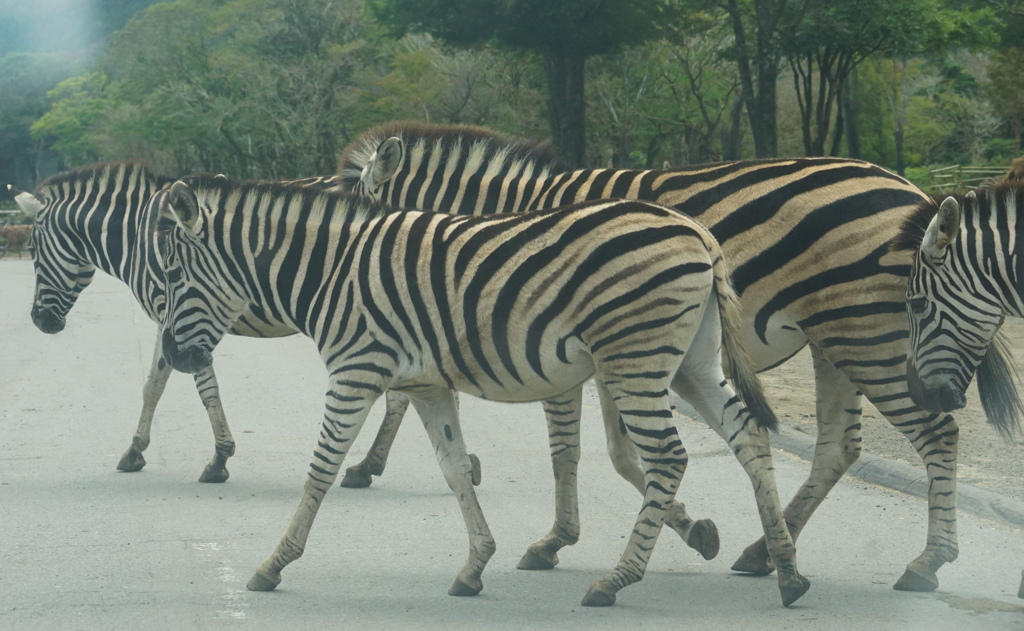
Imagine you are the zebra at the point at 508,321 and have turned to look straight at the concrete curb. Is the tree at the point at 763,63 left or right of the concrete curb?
left

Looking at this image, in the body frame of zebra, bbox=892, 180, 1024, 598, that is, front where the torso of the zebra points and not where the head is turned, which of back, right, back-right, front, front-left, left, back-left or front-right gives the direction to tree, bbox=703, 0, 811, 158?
right

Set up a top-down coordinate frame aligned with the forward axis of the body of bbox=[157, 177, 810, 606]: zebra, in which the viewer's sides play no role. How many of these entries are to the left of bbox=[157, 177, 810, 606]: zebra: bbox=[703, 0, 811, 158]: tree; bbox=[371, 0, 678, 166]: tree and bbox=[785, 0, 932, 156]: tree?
0

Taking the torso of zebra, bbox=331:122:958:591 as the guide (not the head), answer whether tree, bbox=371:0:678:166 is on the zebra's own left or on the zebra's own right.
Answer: on the zebra's own right

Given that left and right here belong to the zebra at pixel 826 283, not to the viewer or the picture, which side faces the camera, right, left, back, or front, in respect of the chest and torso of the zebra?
left

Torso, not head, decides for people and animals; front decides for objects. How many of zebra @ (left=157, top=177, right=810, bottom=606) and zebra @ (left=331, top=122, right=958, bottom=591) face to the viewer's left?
2

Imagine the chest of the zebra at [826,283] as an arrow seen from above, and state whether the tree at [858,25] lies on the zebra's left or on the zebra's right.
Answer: on the zebra's right

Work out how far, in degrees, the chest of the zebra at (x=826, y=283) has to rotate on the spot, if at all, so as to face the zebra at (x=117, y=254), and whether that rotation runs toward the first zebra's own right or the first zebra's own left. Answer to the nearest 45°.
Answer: approximately 45° to the first zebra's own right

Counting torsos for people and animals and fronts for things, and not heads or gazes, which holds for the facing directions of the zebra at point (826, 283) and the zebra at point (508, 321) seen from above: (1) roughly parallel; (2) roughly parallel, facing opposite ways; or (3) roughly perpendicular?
roughly parallel

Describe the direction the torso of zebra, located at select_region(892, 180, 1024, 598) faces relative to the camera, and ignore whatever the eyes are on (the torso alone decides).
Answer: to the viewer's left

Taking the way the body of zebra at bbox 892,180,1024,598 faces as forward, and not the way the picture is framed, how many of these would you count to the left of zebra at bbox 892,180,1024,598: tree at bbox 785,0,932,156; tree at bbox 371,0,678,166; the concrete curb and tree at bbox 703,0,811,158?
0

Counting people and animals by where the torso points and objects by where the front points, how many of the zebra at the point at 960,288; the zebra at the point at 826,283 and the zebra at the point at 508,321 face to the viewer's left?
3

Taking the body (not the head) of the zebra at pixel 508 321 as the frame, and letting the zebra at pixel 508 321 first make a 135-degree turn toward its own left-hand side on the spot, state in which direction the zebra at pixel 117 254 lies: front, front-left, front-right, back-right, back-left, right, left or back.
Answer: back

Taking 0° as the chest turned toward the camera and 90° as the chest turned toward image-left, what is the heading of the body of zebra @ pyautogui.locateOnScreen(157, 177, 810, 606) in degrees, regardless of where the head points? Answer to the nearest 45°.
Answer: approximately 90°

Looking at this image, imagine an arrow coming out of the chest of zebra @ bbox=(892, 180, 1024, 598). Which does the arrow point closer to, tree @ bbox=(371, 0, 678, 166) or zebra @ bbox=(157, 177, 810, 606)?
the zebra

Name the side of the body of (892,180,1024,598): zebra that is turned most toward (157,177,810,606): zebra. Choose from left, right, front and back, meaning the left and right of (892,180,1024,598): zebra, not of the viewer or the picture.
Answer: front
